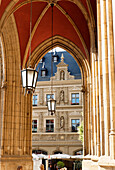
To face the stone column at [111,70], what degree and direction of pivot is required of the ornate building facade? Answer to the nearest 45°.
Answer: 0° — it already faces it

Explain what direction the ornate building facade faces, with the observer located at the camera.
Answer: facing the viewer

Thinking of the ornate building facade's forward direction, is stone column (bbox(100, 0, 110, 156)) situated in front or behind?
in front
